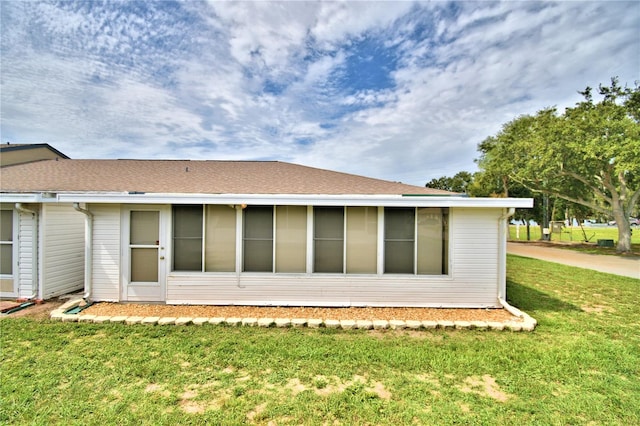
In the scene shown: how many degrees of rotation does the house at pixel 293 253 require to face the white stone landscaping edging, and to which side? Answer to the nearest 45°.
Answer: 0° — it already faces it

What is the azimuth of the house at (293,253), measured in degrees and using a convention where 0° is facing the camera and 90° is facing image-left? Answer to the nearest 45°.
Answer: approximately 0°

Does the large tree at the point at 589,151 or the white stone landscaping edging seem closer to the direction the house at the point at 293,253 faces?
the white stone landscaping edging
